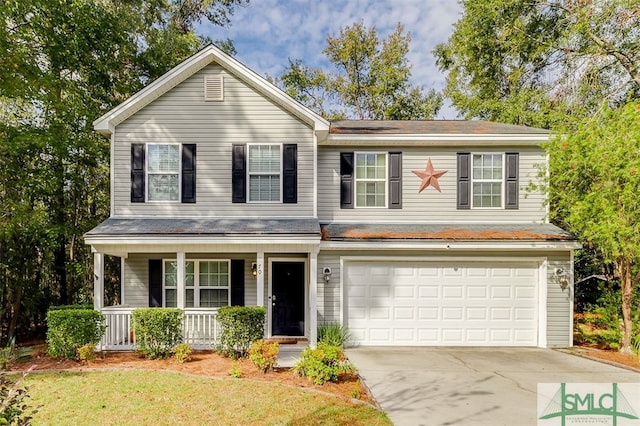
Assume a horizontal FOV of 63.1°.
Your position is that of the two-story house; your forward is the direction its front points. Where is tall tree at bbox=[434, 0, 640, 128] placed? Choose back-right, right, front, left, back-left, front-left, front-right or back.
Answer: back-left

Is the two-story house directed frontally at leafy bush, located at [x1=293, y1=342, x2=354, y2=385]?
yes

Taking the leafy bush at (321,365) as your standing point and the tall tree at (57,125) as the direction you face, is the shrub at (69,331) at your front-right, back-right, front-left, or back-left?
front-left

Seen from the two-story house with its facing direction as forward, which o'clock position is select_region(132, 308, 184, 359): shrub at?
The shrub is roughly at 2 o'clock from the two-story house.

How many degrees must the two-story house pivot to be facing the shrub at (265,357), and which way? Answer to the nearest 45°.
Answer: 0° — it already faces it

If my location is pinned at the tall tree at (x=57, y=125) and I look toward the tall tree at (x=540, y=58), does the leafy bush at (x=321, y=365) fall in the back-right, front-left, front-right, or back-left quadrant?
front-right

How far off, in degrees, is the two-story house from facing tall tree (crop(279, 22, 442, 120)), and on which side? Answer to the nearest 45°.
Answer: approximately 180°

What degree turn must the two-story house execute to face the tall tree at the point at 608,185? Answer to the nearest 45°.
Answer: approximately 90° to its left

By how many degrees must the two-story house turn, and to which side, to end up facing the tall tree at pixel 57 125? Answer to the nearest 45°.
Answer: approximately 90° to its right

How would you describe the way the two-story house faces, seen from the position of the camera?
facing the viewer

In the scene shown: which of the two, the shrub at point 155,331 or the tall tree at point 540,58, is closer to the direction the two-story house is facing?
the shrub

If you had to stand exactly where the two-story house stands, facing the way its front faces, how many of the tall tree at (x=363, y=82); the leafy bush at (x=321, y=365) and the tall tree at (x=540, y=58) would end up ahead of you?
1
